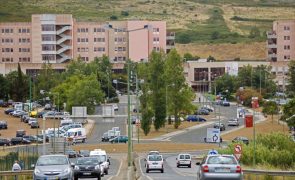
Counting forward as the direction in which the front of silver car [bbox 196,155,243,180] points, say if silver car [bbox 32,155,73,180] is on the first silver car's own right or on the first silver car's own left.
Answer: on the first silver car's own left

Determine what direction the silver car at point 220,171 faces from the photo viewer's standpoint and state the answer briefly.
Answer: facing away from the viewer
